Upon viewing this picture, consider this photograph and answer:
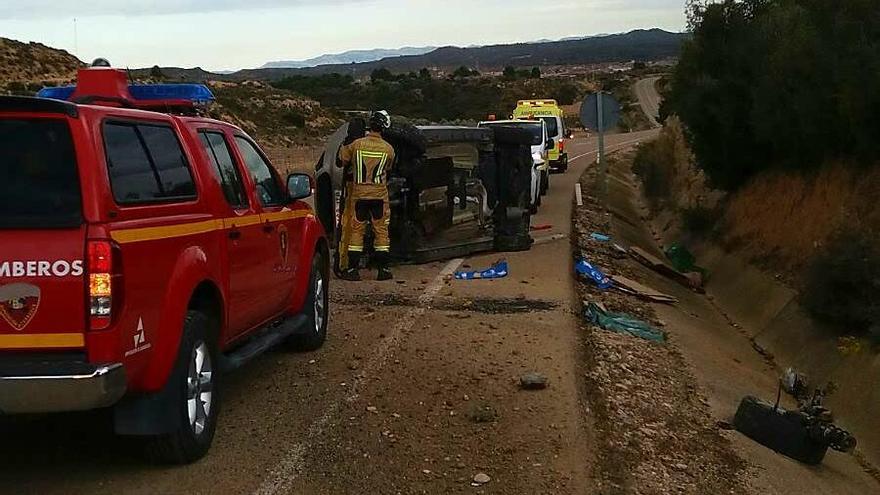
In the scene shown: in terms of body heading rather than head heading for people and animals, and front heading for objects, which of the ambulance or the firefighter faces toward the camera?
the ambulance

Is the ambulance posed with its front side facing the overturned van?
yes

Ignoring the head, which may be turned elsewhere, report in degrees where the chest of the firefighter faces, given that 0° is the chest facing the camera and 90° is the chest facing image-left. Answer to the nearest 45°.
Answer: approximately 180°

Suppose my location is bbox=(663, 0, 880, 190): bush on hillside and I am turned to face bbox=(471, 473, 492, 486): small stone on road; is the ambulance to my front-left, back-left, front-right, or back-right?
back-right

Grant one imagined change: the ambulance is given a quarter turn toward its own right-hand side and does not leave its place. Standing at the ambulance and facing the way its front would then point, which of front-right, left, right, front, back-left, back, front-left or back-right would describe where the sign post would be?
right

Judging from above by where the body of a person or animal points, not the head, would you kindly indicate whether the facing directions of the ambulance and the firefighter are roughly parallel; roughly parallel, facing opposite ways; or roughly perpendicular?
roughly parallel, facing opposite ways

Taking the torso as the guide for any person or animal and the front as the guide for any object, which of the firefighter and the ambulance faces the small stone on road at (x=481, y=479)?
the ambulance

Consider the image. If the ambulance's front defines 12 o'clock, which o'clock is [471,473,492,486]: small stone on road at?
The small stone on road is roughly at 6 o'clock from the ambulance.

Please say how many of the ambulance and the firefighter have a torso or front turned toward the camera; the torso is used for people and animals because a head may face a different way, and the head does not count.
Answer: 1

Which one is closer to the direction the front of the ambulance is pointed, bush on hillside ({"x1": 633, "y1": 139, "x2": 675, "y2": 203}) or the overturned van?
the overturned van

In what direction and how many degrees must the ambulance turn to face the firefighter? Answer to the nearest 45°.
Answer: approximately 180°
